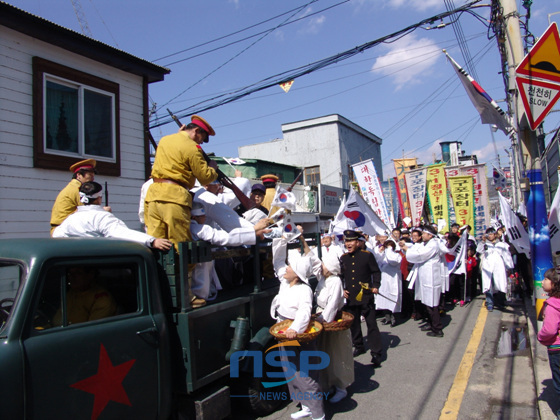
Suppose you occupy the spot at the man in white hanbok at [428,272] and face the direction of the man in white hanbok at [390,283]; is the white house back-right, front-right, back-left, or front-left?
front-left

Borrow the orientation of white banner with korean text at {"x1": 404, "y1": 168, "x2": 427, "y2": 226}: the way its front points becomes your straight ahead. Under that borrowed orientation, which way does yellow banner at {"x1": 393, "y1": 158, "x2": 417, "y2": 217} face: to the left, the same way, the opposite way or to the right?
the same way

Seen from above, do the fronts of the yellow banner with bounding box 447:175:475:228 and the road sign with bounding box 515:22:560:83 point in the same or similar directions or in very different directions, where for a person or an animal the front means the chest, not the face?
same or similar directions

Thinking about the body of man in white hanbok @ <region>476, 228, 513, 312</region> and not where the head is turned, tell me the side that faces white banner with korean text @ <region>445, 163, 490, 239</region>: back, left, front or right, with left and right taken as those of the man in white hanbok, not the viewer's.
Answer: back

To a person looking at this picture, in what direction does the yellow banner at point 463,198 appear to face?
facing the viewer

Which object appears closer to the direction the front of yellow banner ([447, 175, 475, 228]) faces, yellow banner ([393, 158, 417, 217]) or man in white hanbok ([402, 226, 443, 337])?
the man in white hanbok

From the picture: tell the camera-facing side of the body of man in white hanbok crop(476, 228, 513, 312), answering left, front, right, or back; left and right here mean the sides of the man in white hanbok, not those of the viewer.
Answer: front

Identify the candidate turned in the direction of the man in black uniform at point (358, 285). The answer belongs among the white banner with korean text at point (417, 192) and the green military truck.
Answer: the white banner with korean text

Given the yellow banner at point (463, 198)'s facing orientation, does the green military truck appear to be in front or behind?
in front

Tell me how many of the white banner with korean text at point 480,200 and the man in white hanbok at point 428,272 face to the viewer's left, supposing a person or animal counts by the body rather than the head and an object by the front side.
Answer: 1

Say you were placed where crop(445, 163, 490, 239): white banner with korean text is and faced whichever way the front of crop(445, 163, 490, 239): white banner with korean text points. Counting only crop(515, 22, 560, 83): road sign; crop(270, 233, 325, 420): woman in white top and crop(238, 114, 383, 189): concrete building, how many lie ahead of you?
2

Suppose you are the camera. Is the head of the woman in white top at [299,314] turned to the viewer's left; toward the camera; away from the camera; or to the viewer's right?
to the viewer's left

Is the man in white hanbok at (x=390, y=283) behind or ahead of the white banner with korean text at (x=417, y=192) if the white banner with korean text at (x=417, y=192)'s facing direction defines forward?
ahead

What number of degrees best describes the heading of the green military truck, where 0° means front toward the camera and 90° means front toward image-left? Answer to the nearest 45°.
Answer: approximately 45°

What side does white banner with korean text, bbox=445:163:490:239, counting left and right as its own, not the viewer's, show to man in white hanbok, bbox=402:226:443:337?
front
